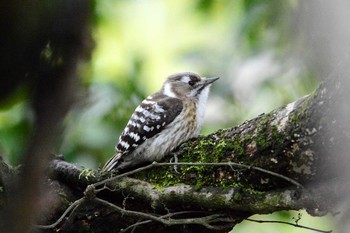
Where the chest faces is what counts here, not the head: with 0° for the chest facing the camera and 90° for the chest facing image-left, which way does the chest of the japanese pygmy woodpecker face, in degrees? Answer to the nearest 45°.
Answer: approximately 270°
